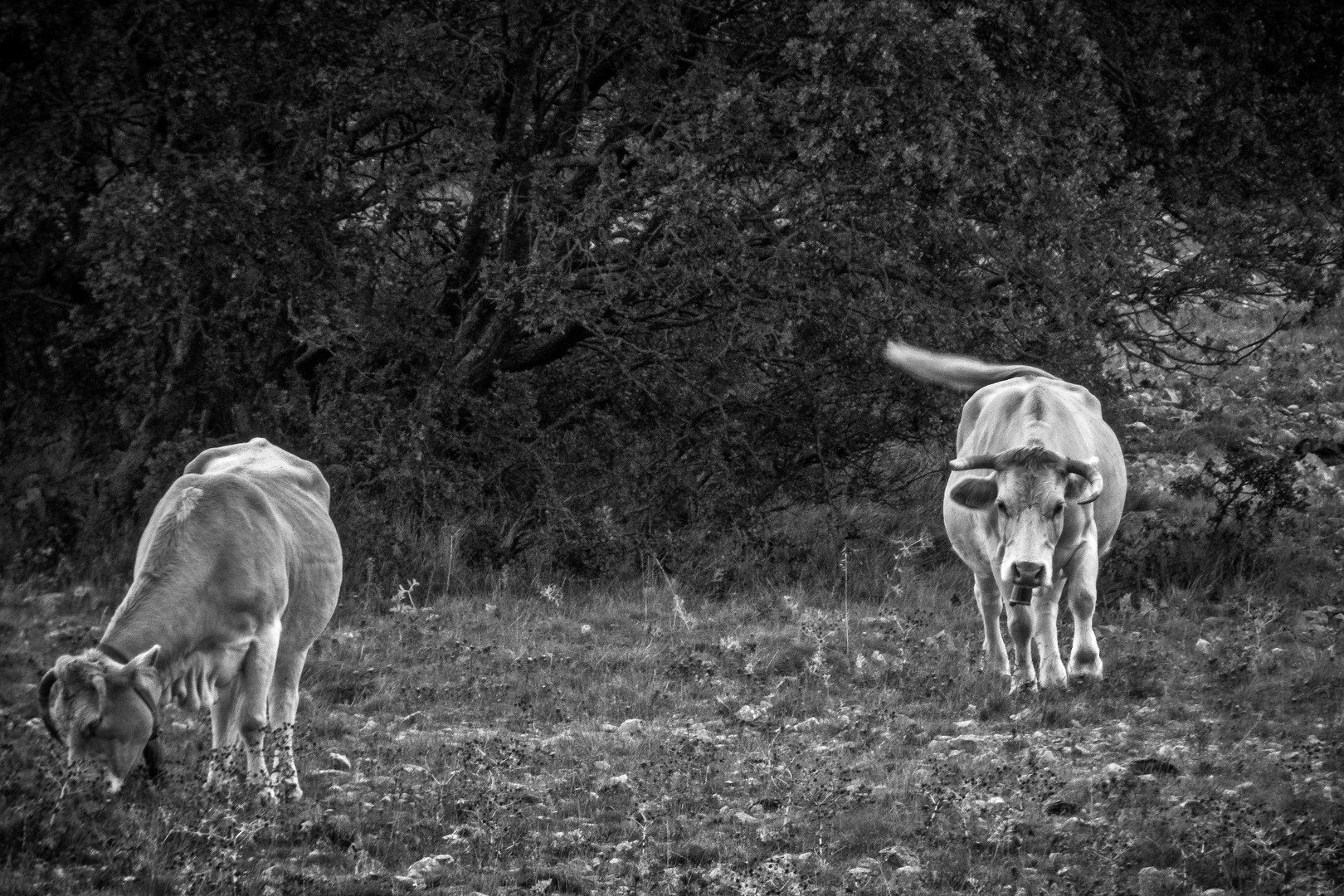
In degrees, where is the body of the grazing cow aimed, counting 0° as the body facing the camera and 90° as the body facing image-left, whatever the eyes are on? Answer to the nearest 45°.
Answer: approximately 45°

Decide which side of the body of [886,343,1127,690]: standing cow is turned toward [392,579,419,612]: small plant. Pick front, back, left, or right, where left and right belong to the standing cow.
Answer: right

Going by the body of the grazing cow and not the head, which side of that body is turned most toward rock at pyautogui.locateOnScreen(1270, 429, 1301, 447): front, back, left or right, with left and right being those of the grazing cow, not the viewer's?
back

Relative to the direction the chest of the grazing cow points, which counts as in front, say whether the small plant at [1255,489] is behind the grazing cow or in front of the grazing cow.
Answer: behind

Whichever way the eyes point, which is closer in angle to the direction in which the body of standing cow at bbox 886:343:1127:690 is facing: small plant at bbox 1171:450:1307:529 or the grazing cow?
the grazing cow

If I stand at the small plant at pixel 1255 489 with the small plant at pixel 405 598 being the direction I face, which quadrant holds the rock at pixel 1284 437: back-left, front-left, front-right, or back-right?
back-right

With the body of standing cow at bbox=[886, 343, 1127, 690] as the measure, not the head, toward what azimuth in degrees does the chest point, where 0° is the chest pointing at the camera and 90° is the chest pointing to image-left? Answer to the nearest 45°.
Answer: approximately 0°

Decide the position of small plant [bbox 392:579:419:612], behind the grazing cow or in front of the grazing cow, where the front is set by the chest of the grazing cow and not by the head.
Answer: behind

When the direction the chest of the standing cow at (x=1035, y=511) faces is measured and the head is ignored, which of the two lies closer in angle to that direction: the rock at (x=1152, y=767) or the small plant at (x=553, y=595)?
the rock
